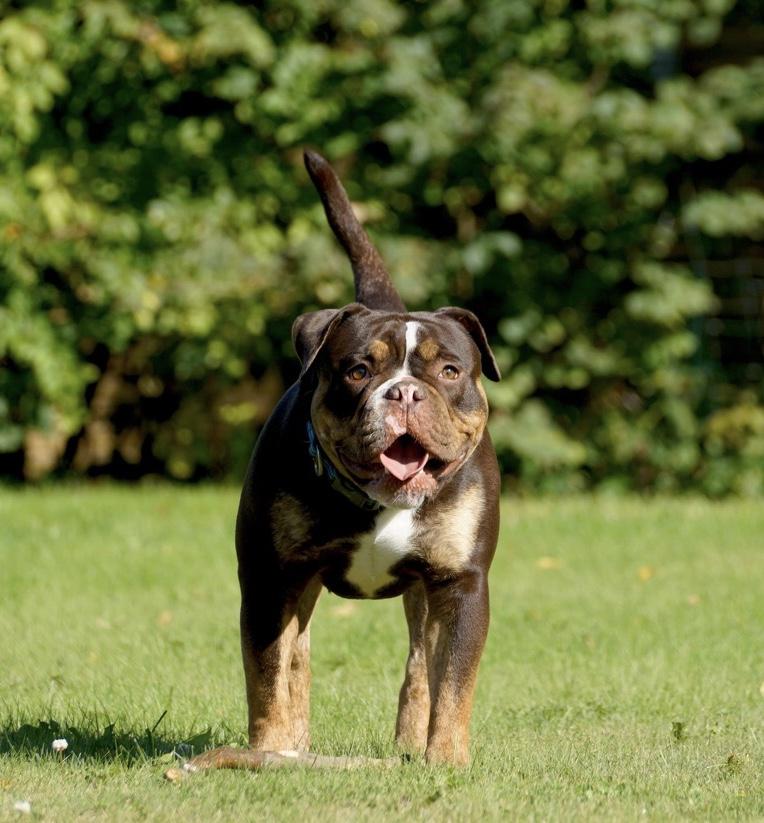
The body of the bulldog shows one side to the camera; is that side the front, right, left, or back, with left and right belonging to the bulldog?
front
